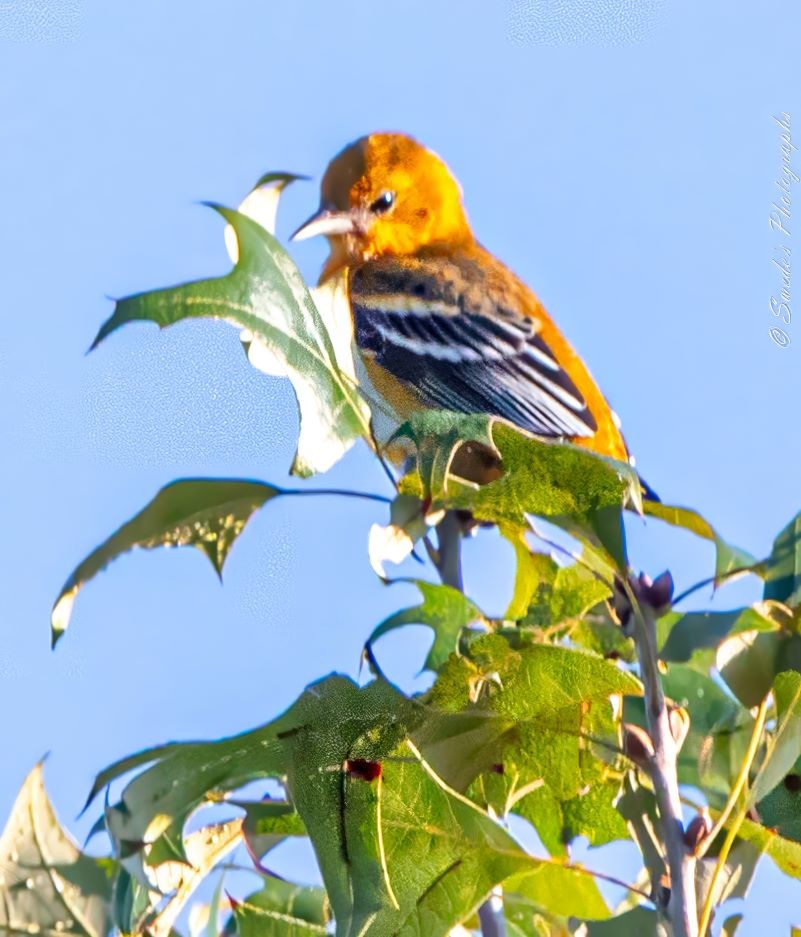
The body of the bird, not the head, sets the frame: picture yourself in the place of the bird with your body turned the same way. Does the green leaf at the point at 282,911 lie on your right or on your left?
on your left

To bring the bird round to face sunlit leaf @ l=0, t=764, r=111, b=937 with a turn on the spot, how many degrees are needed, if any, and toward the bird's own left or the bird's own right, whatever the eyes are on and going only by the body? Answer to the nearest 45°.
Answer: approximately 90° to the bird's own left

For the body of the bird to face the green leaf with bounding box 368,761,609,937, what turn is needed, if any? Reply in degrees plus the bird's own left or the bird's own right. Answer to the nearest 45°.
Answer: approximately 90° to the bird's own left

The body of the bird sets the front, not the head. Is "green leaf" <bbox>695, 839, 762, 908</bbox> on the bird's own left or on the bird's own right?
on the bird's own left

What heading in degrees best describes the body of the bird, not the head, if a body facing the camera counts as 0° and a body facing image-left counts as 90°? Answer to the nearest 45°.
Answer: approximately 90°

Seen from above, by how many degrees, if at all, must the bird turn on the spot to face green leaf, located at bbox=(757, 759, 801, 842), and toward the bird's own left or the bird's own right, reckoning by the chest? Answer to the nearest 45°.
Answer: approximately 180°

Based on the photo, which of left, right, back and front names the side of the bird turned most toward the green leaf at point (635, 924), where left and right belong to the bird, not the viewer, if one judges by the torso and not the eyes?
back
